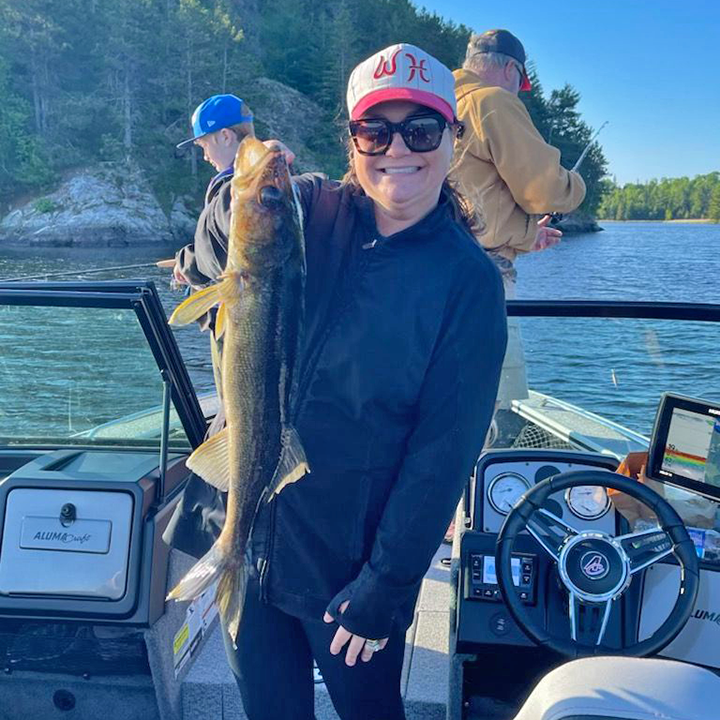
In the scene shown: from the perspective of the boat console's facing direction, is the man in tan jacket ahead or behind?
behind

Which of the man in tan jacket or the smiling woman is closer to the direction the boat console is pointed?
the smiling woman

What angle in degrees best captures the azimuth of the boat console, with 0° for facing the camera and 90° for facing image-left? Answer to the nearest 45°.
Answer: approximately 0°

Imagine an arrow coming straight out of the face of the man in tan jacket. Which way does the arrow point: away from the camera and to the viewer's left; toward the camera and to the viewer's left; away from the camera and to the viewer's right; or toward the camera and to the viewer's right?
away from the camera and to the viewer's right

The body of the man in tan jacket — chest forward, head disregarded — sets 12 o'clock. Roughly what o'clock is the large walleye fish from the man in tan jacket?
The large walleye fish is roughly at 5 o'clock from the man in tan jacket.

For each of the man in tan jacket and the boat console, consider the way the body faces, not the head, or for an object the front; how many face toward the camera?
1

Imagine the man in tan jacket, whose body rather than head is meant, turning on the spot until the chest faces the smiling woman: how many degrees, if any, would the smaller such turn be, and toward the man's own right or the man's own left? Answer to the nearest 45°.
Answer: approximately 135° to the man's own right

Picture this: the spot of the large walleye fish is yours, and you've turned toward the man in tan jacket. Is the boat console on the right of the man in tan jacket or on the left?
right

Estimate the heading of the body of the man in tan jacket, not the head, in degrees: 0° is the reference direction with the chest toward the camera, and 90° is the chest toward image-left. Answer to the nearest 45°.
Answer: approximately 225°

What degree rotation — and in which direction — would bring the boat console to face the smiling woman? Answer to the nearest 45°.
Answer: approximately 45° to its right
